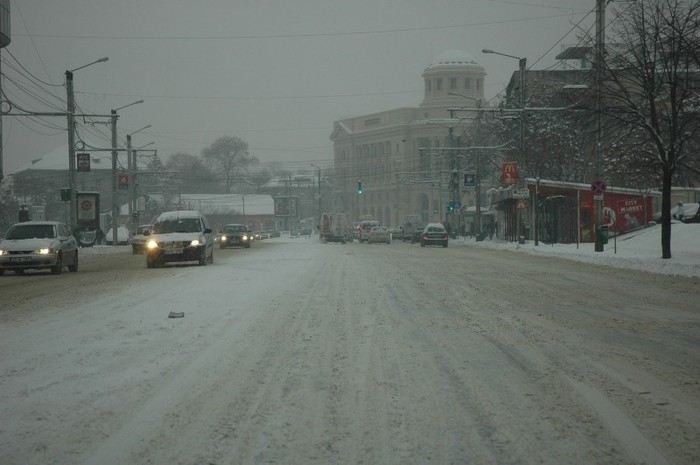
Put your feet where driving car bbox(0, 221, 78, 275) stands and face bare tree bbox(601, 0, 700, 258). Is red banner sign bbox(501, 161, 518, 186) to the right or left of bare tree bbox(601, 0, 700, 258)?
left

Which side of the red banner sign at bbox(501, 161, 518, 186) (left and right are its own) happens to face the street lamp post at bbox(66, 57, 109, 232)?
right

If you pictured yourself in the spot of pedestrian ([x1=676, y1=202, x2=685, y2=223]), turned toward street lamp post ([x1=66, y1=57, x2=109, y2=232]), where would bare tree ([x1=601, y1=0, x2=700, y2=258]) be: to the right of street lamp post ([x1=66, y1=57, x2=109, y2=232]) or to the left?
left

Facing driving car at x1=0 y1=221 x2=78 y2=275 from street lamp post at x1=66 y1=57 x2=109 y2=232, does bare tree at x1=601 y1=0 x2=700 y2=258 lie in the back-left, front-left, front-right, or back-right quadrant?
front-left

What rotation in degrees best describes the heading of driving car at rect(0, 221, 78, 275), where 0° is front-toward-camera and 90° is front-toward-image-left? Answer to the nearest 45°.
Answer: approximately 45°

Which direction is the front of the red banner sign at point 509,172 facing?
toward the camera

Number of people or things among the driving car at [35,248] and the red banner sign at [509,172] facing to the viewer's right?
0

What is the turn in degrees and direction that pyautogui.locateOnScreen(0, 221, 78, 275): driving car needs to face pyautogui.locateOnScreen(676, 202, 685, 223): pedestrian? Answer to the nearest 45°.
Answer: approximately 135° to its left

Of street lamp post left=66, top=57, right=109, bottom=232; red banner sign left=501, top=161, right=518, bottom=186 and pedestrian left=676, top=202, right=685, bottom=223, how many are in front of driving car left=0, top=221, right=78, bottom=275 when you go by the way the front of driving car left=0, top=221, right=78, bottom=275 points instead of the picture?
0

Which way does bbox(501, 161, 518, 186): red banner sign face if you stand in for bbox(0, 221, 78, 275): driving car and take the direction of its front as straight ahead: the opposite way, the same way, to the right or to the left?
the same way

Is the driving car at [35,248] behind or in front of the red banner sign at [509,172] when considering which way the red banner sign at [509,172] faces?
in front
